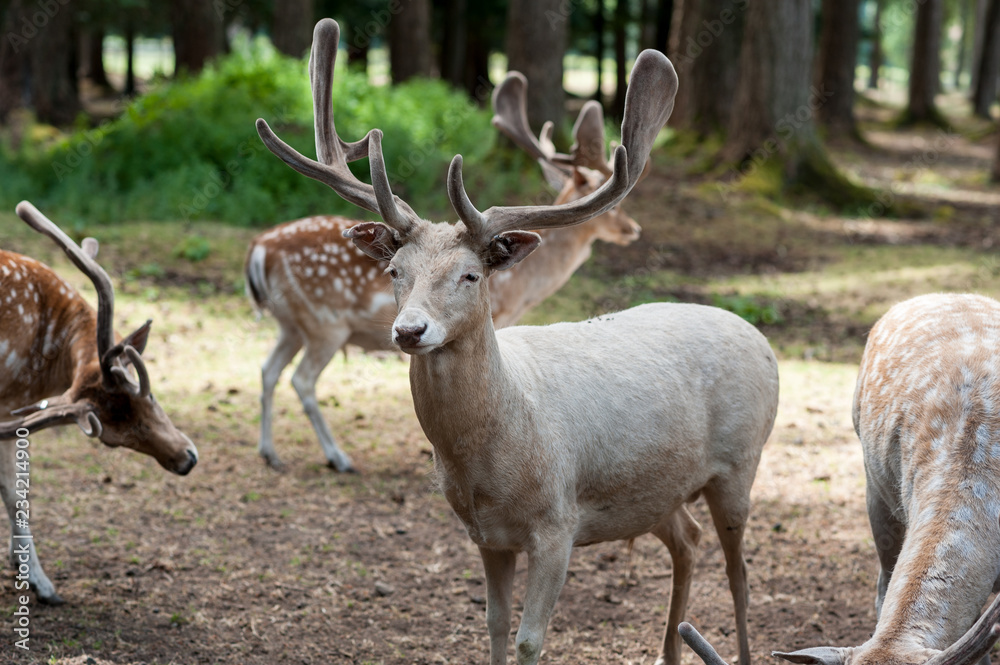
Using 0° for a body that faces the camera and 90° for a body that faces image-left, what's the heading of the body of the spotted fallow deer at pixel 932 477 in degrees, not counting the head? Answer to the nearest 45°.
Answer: approximately 0°

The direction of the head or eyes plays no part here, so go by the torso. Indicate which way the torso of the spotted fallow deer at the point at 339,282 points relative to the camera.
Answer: to the viewer's right

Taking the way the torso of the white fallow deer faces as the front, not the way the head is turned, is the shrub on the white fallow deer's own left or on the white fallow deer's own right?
on the white fallow deer's own right

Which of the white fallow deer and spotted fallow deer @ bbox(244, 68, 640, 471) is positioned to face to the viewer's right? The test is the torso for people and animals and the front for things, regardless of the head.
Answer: the spotted fallow deer

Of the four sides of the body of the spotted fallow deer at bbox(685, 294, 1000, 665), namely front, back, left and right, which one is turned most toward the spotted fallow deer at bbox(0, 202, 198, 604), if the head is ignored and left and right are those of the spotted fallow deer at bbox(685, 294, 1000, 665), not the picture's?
right

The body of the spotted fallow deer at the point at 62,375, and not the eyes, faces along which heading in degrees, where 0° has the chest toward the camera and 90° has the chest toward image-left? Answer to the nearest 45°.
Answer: approximately 270°

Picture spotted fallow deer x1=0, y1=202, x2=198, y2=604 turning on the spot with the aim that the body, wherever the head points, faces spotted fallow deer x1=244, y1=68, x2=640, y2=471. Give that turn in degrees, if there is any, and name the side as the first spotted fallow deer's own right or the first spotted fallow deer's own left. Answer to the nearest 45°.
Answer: approximately 45° to the first spotted fallow deer's own left

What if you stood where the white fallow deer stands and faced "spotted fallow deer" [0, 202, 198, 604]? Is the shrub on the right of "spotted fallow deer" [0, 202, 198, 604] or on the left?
right

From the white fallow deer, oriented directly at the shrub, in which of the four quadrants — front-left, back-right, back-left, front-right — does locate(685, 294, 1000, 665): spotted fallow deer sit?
back-right
